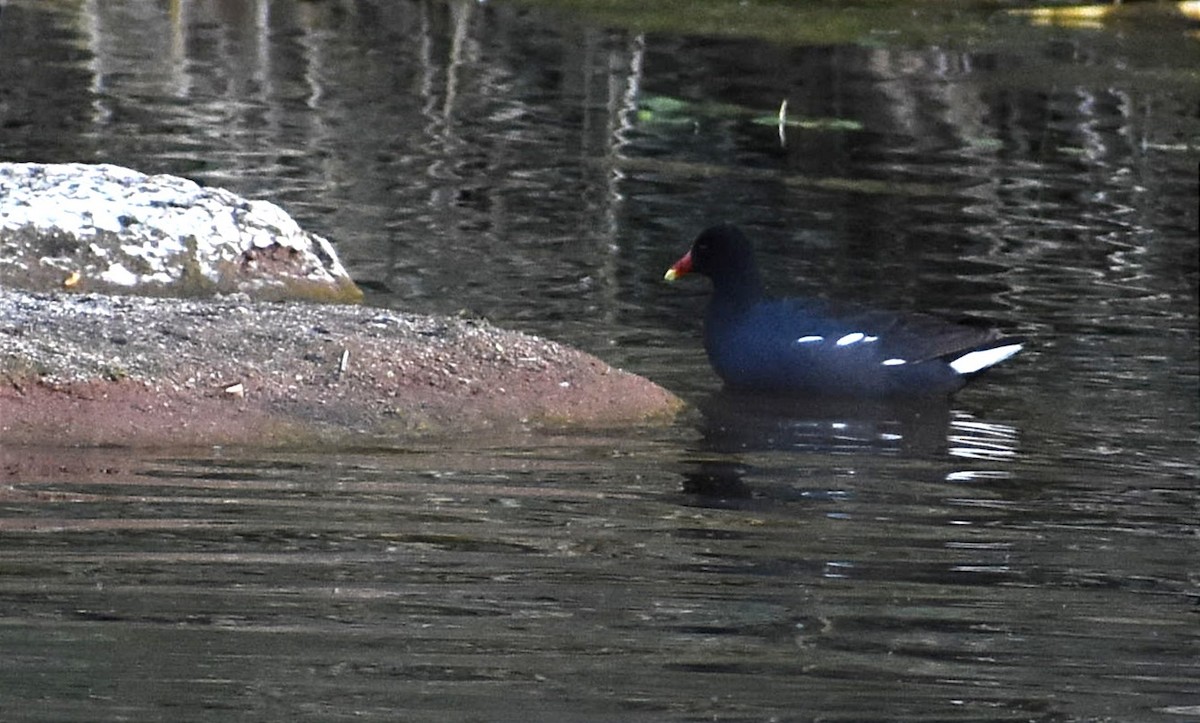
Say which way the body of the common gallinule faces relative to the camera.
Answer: to the viewer's left
